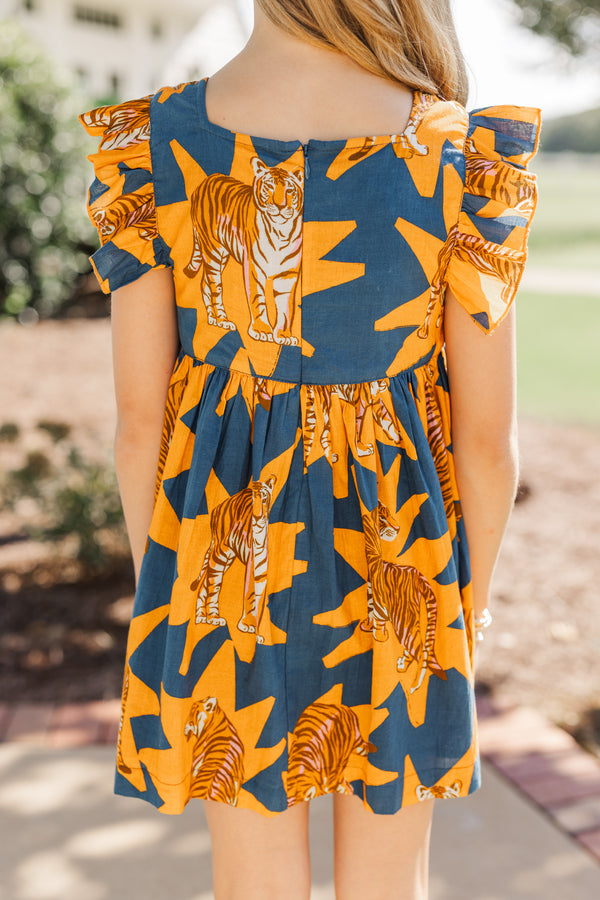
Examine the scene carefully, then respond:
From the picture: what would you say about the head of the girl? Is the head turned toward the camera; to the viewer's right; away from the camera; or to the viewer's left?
away from the camera

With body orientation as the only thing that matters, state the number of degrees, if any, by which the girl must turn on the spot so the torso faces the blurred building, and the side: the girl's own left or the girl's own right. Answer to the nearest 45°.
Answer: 0° — they already face it

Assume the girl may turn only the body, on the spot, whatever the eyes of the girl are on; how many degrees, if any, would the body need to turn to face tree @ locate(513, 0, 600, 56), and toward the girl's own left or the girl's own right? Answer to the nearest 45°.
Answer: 0° — they already face it

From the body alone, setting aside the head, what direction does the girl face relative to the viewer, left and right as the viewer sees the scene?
facing away from the viewer

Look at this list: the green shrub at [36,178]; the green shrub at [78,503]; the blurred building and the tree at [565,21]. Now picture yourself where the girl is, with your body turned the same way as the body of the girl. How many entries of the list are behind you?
0

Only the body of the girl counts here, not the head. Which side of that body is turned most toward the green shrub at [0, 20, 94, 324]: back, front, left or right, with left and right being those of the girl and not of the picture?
front

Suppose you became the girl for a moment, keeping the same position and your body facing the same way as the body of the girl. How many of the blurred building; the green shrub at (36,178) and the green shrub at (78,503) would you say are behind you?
0

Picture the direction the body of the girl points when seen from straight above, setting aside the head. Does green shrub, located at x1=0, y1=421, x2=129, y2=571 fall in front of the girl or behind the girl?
in front
